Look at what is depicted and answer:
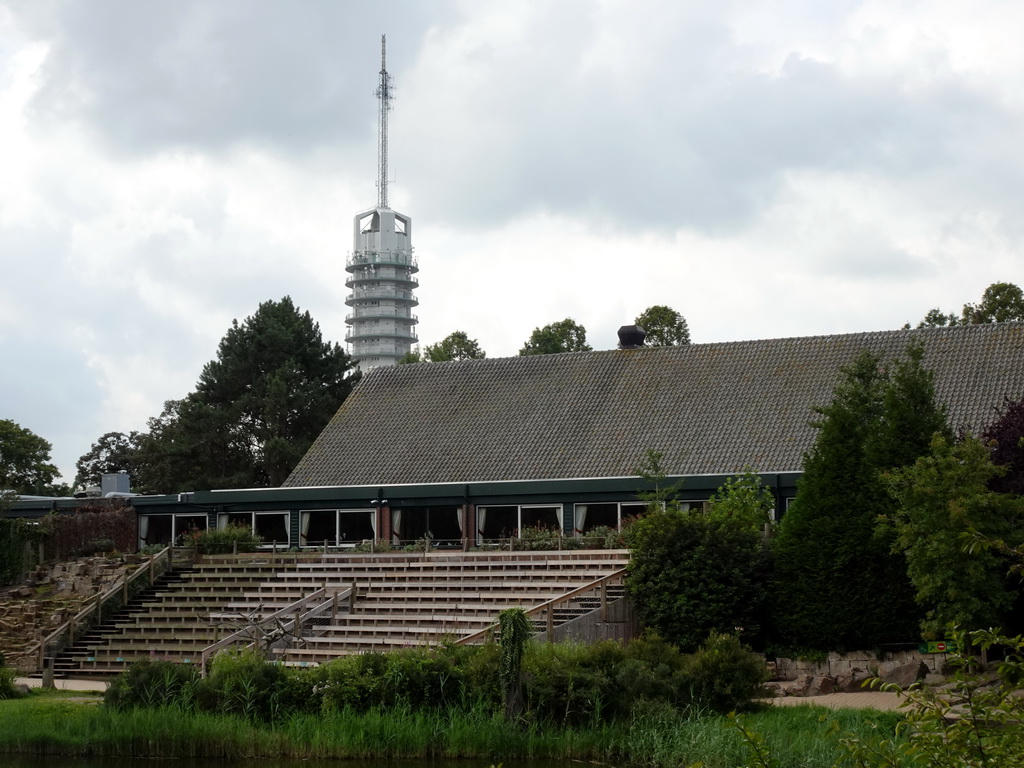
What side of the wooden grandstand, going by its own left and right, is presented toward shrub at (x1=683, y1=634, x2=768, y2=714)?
left

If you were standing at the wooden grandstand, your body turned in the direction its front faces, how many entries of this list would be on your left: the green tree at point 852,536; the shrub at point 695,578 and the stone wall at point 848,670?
3

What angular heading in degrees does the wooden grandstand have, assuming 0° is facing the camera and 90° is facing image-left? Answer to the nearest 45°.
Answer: approximately 45°

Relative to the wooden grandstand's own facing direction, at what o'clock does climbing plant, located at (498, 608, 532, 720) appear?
The climbing plant is roughly at 10 o'clock from the wooden grandstand.

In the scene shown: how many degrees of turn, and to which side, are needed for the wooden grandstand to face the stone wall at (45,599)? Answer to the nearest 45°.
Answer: approximately 90° to its right

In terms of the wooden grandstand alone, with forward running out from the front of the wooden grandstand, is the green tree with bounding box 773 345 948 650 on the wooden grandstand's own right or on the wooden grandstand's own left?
on the wooden grandstand's own left

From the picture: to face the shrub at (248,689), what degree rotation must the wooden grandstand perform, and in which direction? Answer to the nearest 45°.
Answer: approximately 45° to its left

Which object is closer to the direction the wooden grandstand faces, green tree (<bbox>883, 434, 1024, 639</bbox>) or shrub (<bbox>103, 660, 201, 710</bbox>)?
the shrub

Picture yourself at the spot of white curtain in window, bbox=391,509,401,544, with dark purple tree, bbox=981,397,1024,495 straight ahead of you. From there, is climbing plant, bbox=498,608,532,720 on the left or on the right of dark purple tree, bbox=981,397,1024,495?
right

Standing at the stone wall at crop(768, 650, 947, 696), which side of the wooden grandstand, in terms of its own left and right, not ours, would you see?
left

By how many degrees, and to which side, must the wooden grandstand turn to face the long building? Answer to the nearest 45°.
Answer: approximately 180°
